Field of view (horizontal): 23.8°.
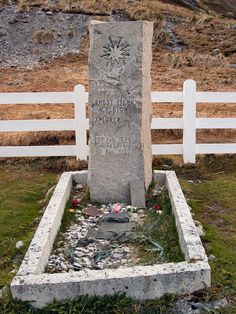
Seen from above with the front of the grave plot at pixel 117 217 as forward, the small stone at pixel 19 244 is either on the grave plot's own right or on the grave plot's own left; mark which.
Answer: on the grave plot's own right

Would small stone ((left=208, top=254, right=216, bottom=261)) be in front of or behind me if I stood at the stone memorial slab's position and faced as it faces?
in front

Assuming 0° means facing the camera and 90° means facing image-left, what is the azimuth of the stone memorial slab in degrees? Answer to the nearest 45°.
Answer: approximately 0°

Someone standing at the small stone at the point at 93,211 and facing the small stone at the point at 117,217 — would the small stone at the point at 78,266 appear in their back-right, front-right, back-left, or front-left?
front-right

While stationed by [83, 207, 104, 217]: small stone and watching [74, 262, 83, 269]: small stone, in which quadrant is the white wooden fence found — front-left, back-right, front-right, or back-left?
back-left

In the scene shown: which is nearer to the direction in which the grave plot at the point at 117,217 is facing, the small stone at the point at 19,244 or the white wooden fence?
the small stone

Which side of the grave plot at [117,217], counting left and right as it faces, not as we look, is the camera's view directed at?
front

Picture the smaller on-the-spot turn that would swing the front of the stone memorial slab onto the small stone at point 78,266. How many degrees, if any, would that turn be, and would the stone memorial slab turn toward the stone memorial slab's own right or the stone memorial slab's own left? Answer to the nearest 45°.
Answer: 0° — it already faces it

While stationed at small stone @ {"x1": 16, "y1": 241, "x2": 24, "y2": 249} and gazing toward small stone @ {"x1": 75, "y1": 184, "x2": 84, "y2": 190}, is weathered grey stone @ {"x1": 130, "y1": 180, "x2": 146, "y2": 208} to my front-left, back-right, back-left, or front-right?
front-right

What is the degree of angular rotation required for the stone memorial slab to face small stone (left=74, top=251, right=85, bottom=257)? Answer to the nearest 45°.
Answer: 0° — it already faces it
